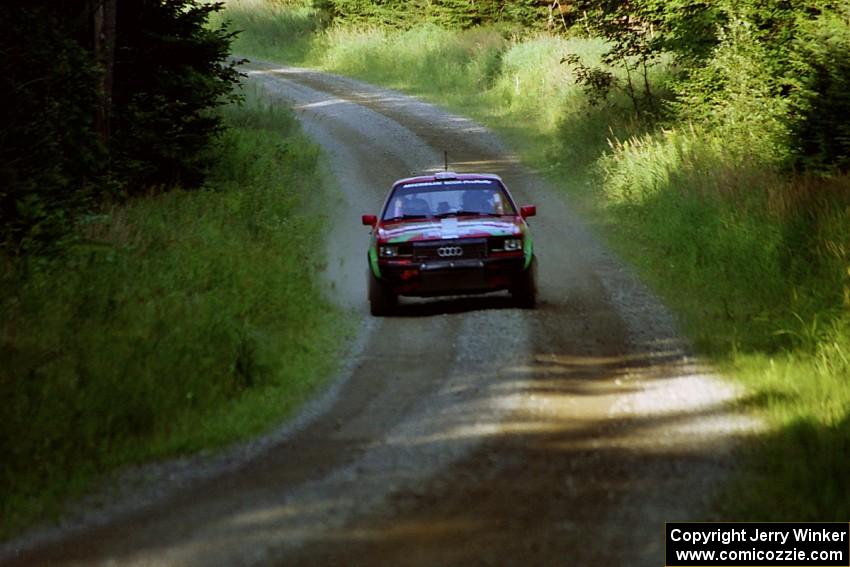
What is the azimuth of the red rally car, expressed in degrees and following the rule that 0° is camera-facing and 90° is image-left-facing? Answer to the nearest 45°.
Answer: approximately 0°
